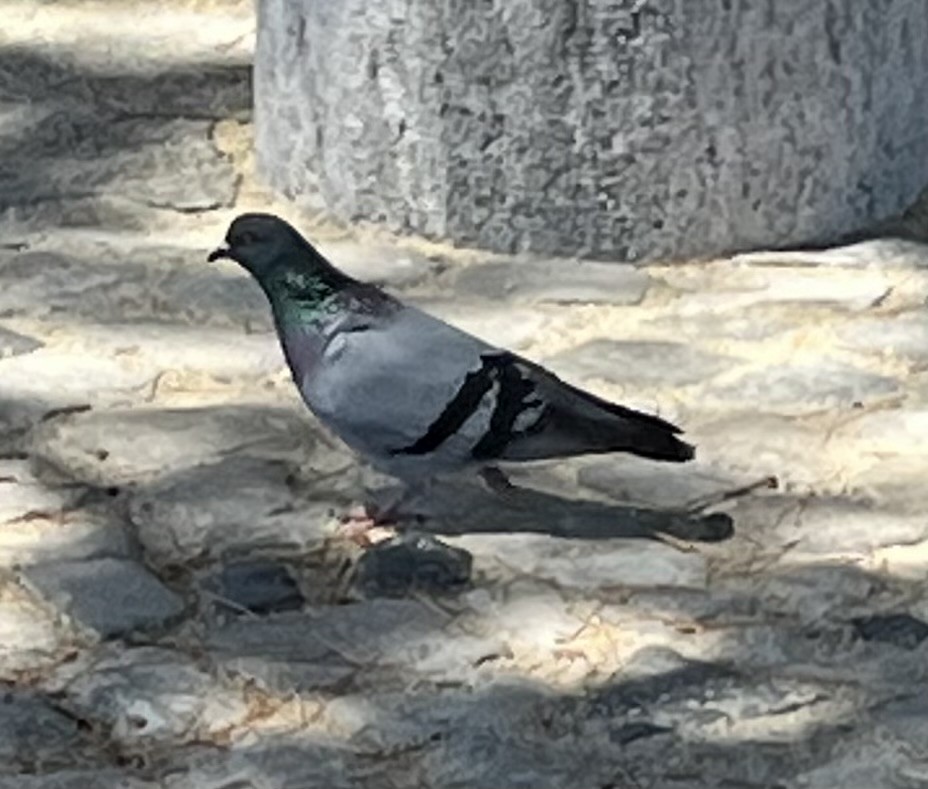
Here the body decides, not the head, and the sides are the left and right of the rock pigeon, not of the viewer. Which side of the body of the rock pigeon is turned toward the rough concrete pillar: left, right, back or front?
right

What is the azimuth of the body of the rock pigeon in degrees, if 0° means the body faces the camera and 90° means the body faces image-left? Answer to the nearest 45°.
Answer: approximately 90°
